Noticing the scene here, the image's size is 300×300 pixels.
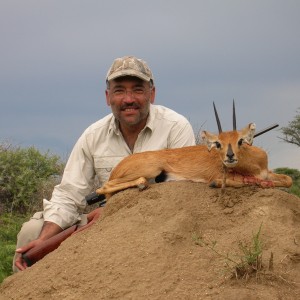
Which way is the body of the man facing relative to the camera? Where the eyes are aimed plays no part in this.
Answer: toward the camera

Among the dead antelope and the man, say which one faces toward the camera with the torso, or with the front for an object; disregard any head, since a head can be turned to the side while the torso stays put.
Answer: the man

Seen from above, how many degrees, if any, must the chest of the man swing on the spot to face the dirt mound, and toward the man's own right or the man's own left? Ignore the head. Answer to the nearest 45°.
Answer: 0° — they already face it

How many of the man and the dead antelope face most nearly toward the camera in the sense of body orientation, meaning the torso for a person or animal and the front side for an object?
1

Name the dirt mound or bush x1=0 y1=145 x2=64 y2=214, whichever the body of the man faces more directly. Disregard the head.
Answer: the dirt mound

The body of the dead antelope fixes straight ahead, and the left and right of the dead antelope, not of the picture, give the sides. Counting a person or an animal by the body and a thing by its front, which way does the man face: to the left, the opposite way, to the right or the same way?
to the right

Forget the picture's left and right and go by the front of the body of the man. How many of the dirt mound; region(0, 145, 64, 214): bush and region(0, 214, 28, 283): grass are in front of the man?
1

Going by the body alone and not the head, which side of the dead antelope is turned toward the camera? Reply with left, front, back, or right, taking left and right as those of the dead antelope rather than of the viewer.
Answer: right
